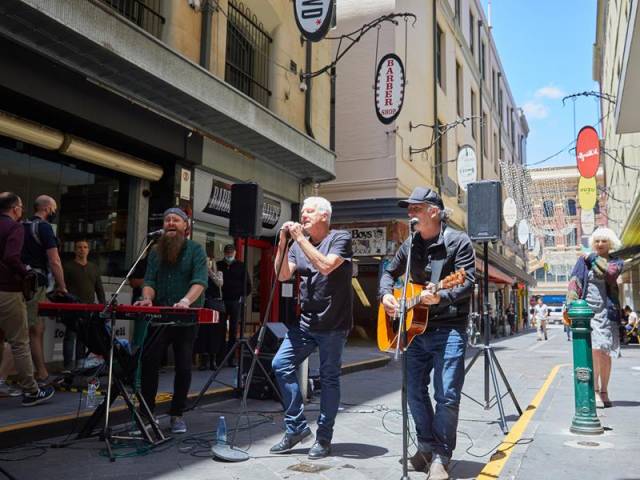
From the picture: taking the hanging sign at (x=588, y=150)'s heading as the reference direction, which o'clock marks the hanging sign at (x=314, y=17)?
the hanging sign at (x=314, y=17) is roughly at 1 o'clock from the hanging sign at (x=588, y=150).

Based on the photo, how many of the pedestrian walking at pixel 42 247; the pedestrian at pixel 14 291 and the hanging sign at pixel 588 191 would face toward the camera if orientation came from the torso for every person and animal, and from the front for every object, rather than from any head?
1

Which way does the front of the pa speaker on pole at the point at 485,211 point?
toward the camera

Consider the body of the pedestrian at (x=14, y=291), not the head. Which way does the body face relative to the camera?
to the viewer's right

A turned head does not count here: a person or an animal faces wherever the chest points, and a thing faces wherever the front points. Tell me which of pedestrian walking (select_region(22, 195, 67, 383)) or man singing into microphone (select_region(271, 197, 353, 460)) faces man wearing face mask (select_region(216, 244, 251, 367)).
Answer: the pedestrian walking

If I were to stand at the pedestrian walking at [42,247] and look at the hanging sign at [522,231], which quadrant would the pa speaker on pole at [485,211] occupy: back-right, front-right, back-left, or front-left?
front-right

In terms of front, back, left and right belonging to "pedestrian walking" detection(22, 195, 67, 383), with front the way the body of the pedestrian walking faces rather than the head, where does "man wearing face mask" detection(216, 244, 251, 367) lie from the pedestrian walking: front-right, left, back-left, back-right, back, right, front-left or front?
front

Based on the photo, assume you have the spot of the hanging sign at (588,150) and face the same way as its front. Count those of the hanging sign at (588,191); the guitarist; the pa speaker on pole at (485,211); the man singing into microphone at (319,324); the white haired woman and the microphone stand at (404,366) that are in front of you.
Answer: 5

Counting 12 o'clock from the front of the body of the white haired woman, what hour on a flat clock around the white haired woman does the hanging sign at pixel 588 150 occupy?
The hanging sign is roughly at 6 o'clock from the white haired woman.

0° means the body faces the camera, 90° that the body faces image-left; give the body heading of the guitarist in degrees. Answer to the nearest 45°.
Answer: approximately 45°

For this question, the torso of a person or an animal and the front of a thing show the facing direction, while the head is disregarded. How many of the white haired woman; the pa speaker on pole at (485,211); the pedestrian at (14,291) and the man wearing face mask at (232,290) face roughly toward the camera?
3

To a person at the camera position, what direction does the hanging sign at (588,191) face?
facing the viewer

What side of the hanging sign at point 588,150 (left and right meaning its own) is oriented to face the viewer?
front

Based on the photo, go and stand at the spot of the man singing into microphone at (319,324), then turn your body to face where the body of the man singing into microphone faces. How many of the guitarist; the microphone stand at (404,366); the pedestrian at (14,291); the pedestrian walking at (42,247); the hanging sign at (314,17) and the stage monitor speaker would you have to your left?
2
